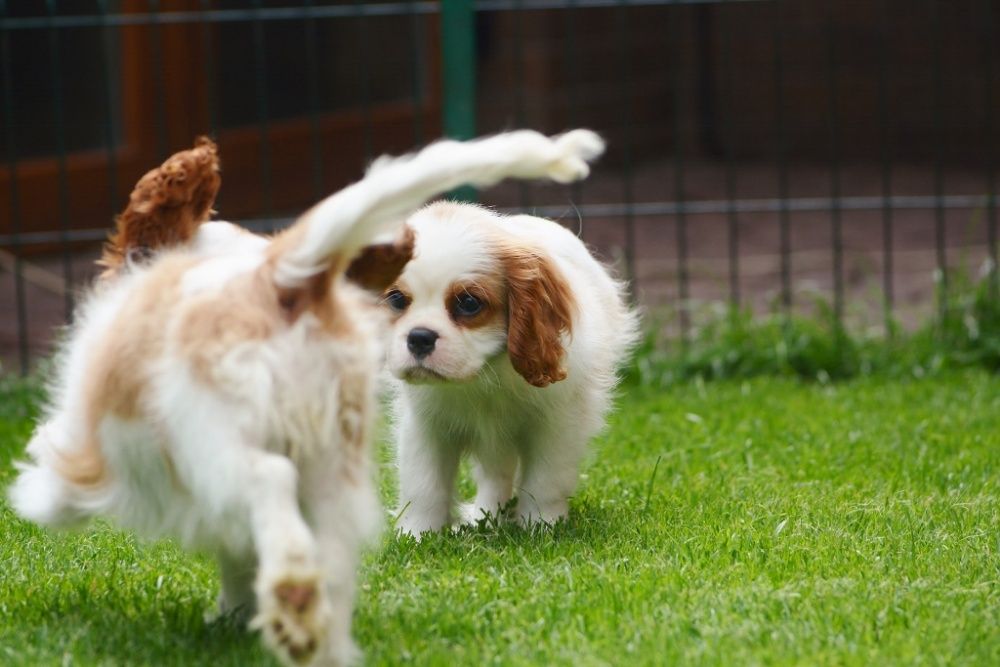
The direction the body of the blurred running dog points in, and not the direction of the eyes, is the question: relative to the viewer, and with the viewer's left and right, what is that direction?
facing away from the viewer and to the left of the viewer

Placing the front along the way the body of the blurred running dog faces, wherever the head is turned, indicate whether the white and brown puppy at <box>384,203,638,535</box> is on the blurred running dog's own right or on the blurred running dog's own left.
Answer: on the blurred running dog's own right
